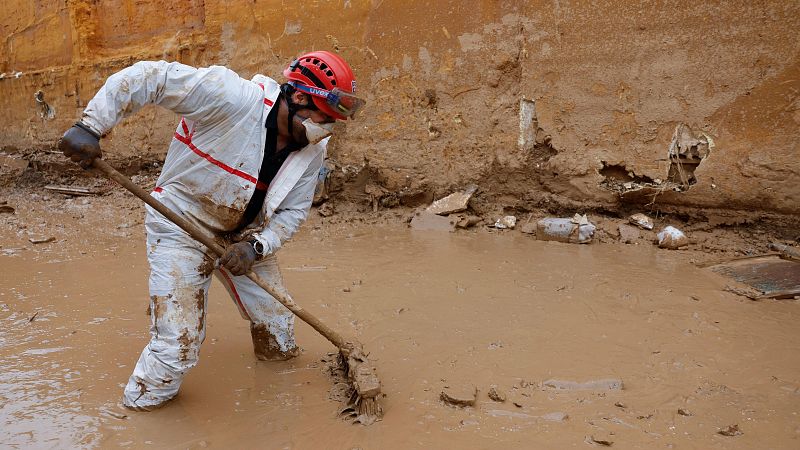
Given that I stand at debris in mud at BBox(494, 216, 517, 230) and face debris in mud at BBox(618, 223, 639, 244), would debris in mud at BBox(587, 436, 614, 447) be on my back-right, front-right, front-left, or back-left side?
front-right

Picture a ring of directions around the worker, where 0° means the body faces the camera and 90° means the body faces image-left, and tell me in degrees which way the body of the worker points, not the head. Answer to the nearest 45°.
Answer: approximately 315°

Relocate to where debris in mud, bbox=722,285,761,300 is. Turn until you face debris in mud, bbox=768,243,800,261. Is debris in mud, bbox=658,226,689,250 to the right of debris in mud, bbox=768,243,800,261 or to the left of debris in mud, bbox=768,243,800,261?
left

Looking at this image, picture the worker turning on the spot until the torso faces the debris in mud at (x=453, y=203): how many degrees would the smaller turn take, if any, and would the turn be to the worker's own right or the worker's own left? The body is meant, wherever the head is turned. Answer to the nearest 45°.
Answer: approximately 90° to the worker's own left

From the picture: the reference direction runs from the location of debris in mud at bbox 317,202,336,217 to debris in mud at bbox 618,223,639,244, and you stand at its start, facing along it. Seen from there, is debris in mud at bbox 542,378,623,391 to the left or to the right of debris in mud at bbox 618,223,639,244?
right

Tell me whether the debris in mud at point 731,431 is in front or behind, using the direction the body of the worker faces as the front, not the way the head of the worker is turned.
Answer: in front

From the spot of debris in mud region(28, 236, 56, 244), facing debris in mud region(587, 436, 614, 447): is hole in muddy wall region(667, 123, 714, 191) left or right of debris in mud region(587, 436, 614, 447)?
left

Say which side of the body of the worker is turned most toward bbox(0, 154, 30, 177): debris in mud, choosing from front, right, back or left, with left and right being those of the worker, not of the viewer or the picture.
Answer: back

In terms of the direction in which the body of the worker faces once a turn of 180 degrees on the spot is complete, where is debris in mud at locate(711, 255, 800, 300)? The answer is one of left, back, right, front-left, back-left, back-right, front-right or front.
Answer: back-right

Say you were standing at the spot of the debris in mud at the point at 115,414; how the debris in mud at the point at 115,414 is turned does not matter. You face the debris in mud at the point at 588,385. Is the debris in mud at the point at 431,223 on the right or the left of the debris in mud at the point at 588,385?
left

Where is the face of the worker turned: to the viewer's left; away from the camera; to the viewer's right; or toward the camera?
to the viewer's right

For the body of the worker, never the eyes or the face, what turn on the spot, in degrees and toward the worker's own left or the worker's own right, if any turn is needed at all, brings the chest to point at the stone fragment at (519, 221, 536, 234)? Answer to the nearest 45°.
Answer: approximately 90° to the worker's own left

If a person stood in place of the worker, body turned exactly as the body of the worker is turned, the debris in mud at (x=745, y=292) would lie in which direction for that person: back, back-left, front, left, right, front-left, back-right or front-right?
front-left

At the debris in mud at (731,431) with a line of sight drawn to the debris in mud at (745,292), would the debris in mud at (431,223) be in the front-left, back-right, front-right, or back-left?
front-left

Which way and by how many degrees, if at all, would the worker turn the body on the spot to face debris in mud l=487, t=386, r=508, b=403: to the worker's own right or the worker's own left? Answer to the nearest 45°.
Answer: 0° — they already face it
